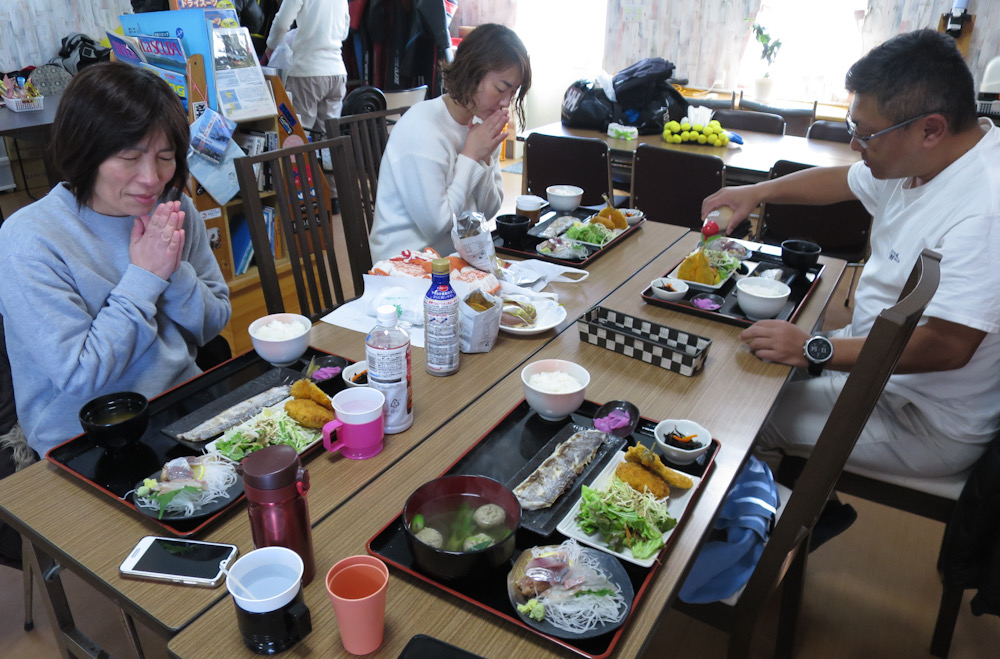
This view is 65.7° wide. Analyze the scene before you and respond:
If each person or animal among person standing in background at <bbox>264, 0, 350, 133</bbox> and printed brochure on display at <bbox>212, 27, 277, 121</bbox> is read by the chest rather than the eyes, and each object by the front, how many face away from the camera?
1

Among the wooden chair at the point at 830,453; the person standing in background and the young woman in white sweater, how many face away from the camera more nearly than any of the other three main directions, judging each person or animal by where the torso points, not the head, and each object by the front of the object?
1

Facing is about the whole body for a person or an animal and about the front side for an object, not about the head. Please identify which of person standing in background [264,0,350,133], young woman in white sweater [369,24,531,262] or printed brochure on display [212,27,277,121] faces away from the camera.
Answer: the person standing in background

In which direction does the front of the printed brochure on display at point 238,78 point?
toward the camera

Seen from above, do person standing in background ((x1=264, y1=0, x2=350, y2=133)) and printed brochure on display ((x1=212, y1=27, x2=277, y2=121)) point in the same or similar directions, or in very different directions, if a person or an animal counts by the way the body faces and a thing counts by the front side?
very different directions

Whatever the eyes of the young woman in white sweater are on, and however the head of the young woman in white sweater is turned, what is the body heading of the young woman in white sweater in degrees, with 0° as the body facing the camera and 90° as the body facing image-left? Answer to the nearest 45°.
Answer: approximately 315°

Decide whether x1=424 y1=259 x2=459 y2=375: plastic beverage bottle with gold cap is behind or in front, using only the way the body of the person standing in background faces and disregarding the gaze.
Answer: behind

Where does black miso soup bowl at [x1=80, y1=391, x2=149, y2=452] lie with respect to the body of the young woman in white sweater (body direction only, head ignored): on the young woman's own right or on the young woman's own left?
on the young woman's own right

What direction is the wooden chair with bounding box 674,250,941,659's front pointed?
to the viewer's left

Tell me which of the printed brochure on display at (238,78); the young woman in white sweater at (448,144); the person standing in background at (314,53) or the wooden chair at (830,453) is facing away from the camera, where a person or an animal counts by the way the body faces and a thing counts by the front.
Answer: the person standing in background

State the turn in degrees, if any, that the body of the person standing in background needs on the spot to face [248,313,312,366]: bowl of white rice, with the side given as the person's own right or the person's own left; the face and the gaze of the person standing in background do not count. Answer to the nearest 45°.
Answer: approximately 180°

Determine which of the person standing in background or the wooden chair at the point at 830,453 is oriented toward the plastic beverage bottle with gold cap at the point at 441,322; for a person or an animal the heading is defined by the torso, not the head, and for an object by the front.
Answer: the wooden chair

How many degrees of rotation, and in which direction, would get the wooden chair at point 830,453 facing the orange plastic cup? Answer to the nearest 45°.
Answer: approximately 45° to its left

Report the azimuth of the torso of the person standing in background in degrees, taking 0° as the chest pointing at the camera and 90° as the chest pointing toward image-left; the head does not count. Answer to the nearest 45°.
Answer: approximately 180°

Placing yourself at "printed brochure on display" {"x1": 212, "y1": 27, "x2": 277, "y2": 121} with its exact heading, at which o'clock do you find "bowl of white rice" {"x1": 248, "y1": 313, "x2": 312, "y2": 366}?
The bowl of white rice is roughly at 12 o'clock from the printed brochure on display.

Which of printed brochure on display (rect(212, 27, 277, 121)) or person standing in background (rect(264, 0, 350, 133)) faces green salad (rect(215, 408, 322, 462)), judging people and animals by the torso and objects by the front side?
the printed brochure on display

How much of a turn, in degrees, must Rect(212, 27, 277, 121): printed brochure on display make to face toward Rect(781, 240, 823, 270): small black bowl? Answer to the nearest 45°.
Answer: approximately 45° to its left

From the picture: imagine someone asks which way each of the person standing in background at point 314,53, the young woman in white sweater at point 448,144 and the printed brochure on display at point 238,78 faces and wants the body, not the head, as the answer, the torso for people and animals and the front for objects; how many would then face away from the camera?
1
